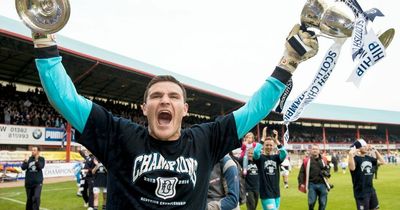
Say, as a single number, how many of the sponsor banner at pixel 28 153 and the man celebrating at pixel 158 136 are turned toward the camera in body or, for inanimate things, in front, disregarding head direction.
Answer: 2

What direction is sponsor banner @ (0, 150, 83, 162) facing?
toward the camera

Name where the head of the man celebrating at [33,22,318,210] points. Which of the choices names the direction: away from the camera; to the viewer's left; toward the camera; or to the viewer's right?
toward the camera

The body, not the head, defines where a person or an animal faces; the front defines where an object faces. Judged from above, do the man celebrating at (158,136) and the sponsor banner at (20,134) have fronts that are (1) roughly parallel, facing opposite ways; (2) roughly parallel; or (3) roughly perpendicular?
roughly parallel

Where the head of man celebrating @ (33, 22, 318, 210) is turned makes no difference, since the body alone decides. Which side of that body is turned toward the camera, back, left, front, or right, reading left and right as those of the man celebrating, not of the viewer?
front

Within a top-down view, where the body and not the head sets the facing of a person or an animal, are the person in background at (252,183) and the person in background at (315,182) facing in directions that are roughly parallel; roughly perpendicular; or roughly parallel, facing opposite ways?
roughly parallel

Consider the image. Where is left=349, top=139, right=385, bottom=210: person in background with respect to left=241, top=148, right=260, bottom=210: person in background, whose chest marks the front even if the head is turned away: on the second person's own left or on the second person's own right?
on the second person's own left

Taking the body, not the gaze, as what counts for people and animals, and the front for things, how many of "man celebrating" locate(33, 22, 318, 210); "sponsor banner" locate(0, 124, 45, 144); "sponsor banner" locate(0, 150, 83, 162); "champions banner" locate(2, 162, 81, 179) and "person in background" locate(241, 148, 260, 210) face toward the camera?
5

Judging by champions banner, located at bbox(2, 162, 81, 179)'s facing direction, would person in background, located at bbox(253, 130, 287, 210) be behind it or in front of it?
in front

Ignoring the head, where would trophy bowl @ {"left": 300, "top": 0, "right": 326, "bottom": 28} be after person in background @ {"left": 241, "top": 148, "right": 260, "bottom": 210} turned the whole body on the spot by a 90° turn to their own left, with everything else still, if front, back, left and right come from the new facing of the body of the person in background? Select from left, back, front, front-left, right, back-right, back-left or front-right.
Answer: right

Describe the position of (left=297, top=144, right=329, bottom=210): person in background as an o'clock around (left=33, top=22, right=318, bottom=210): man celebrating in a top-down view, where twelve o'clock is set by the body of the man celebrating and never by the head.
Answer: The person in background is roughly at 7 o'clock from the man celebrating.

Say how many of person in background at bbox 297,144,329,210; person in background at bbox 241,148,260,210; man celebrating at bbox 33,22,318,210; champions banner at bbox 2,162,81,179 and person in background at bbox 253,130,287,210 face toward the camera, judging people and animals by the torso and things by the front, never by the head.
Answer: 5

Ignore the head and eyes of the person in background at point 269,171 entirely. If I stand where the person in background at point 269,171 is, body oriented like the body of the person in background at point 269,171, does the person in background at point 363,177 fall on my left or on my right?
on my left

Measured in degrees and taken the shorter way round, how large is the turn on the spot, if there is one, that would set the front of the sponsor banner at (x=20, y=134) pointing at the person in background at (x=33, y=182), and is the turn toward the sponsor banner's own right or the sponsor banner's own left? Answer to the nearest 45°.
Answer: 0° — it already faces them

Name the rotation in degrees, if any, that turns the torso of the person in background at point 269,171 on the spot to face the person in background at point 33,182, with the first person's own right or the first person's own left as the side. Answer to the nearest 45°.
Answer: approximately 90° to the first person's own right

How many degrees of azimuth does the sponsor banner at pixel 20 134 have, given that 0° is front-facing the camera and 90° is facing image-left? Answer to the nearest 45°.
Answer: approximately 0°

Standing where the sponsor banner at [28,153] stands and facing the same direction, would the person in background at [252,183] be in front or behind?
in front

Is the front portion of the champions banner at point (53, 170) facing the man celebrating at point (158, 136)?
yes

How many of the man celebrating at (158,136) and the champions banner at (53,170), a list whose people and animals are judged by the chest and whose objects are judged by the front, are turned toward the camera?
2
